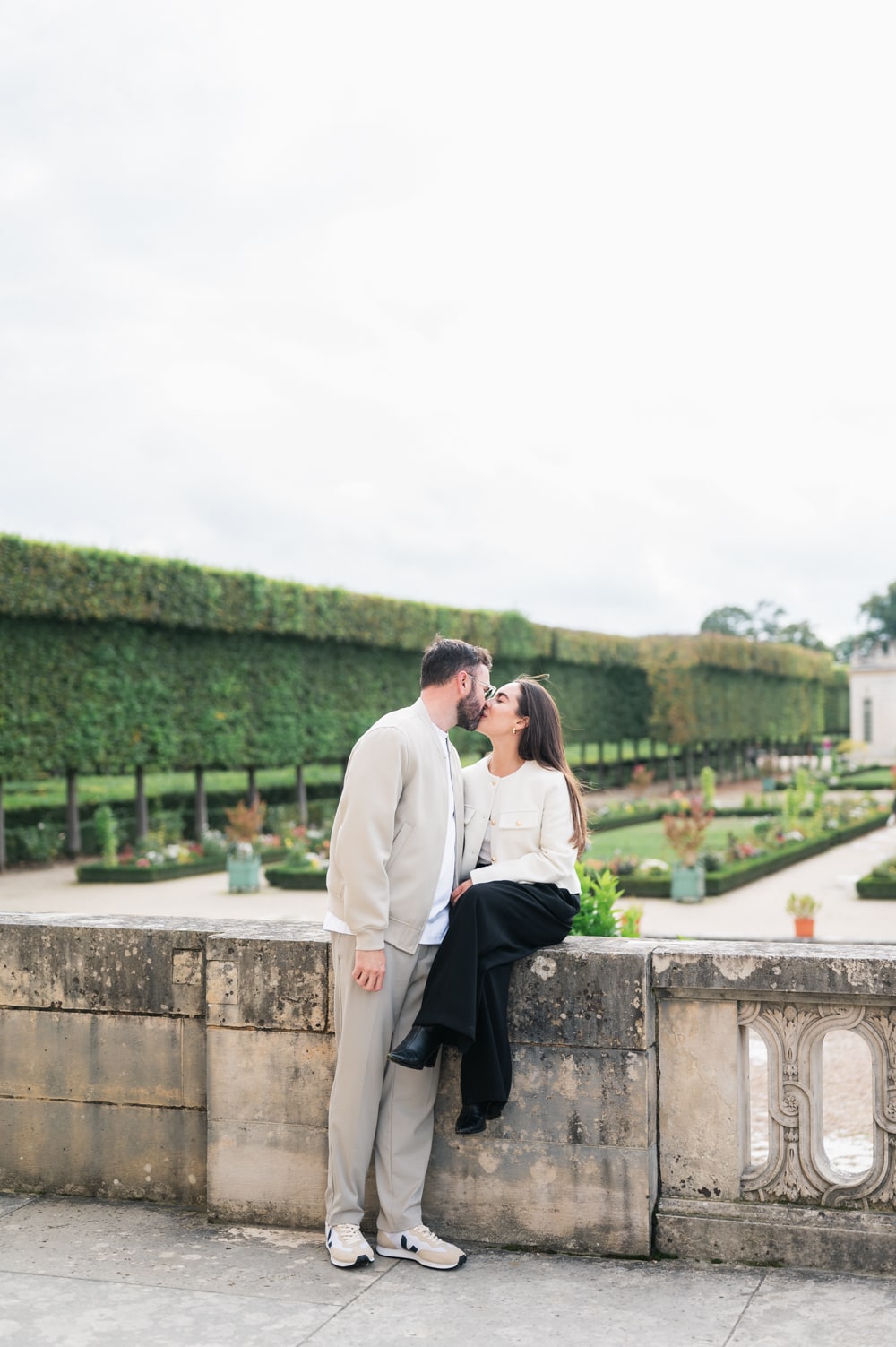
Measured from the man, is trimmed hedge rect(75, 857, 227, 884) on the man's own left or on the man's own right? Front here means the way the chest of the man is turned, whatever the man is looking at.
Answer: on the man's own left

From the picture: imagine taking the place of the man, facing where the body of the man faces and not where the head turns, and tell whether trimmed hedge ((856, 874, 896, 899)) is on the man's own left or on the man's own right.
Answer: on the man's own left

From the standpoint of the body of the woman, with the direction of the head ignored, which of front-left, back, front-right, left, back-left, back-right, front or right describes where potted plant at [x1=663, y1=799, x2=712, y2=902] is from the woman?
back-right

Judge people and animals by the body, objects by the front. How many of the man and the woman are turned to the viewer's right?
1

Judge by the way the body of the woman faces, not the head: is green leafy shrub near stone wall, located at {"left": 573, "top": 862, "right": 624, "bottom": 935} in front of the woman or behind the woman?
behind

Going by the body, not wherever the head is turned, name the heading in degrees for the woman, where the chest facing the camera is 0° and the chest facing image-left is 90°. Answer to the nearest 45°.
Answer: approximately 45°

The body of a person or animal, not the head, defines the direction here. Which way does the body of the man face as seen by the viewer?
to the viewer's right

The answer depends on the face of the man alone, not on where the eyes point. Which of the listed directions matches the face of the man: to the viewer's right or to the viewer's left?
to the viewer's right

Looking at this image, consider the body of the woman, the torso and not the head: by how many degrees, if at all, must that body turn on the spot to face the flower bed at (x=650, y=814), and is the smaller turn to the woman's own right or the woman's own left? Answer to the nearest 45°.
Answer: approximately 135° to the woman's own right

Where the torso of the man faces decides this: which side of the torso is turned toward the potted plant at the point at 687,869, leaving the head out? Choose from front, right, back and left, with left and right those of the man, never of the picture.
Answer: left
